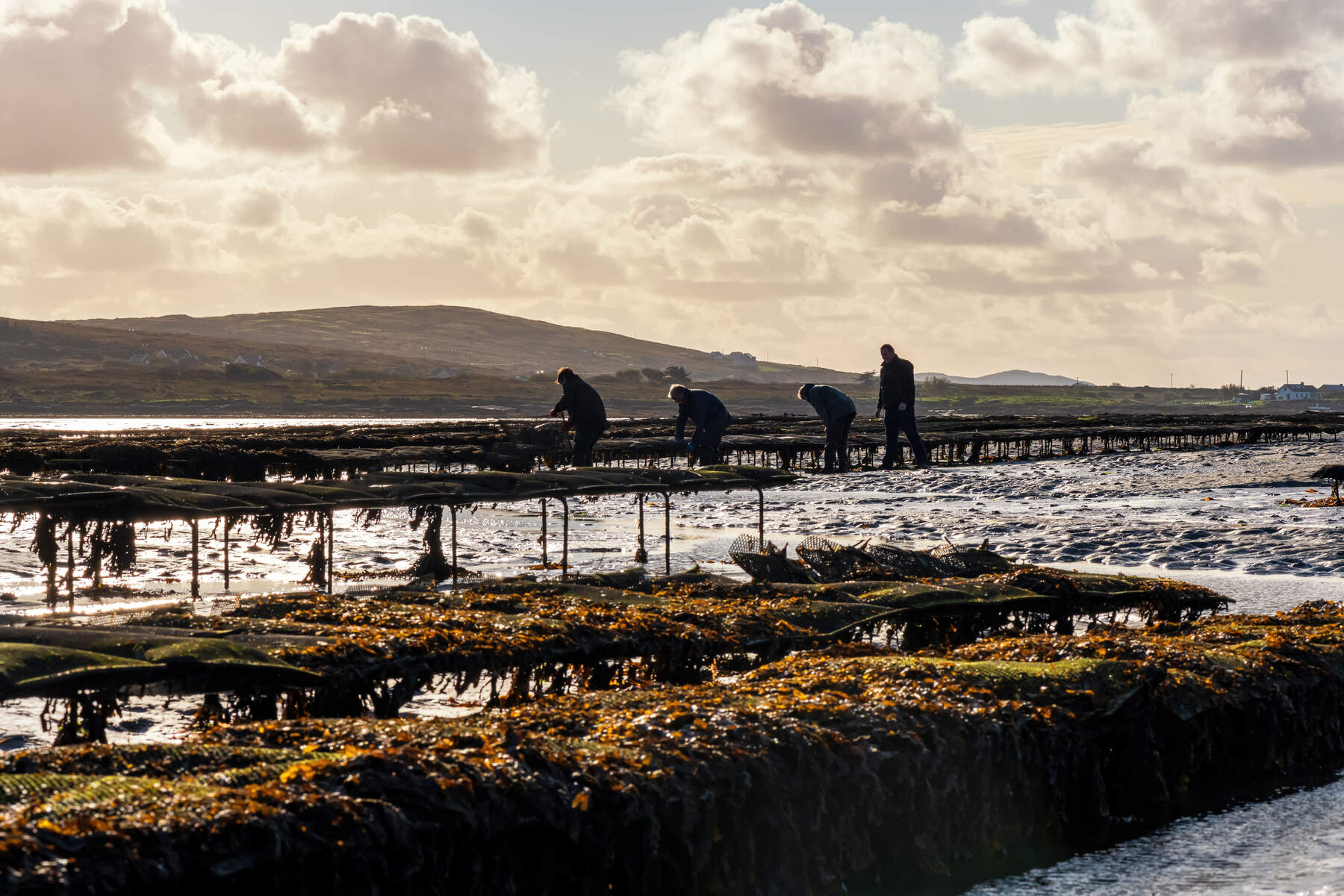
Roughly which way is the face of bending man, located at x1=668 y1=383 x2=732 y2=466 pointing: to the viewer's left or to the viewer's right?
to the viewer's left

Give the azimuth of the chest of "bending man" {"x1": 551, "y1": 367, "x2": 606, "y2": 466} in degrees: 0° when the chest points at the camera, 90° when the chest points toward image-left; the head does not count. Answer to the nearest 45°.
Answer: approximately 90°

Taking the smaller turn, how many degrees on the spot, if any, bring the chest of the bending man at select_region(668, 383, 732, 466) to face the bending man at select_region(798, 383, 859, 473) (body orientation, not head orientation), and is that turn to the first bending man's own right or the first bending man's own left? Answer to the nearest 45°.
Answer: approximately 135° to the first bending man's own right

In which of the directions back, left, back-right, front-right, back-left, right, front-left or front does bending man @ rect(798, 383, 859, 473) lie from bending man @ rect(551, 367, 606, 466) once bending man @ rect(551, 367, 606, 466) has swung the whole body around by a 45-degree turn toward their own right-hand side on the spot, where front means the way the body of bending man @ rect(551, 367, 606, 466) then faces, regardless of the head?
right

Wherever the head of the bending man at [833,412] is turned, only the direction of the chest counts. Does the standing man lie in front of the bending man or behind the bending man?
behind

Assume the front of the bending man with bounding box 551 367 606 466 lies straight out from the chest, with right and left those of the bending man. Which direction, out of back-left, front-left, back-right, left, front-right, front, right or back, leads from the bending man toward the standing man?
back-right

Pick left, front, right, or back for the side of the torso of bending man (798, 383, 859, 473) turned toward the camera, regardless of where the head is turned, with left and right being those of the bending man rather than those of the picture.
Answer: left

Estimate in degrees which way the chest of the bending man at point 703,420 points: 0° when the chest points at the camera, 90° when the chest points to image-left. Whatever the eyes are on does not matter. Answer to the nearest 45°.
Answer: approximately 90°

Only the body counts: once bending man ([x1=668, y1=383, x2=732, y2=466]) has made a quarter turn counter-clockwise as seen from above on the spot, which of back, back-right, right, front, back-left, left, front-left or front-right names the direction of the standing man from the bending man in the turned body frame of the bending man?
back-left

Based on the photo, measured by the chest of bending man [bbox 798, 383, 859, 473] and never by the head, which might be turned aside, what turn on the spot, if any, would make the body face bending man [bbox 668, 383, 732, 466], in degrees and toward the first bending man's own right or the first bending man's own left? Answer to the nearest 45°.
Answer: approximately 45° to the first bending man's own left
